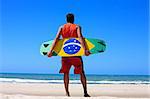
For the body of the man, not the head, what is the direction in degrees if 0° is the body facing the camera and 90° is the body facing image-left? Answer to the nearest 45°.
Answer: approximately 180°
